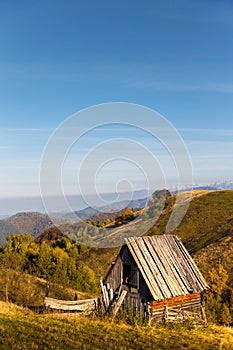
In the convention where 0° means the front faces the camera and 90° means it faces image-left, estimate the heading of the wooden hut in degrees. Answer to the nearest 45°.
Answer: approximately 45°
